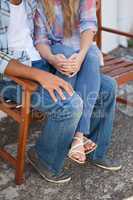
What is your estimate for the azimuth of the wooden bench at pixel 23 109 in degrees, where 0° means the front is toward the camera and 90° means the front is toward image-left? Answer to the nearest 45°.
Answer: approximately 315°
